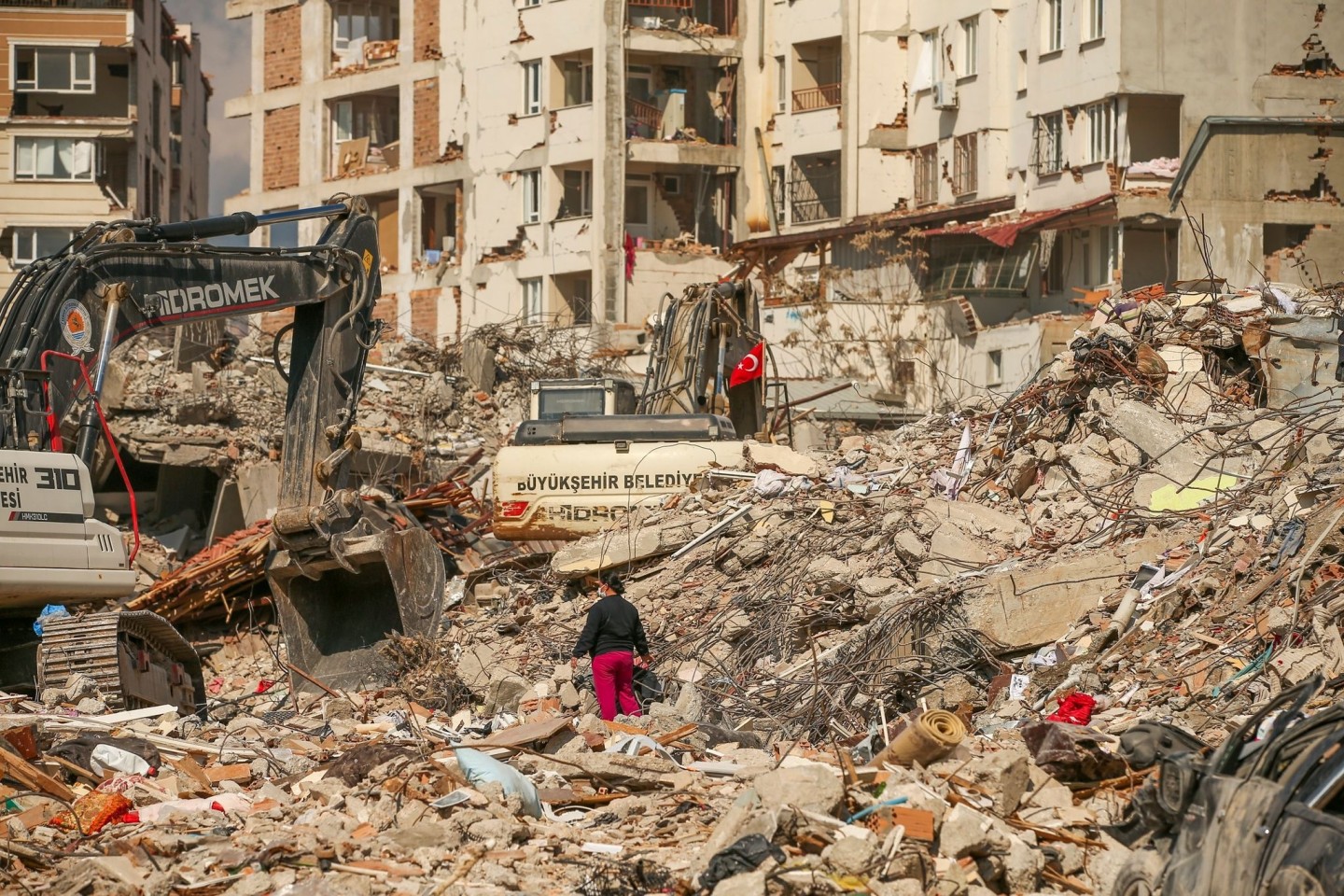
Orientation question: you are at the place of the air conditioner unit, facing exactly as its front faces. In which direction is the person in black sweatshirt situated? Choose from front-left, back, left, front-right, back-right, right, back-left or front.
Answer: front-left

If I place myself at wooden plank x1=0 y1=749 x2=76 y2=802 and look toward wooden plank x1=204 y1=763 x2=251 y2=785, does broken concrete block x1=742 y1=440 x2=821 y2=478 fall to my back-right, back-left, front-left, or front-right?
front-left

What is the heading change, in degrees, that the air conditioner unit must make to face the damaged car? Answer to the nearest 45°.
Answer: approximately 45° to its left

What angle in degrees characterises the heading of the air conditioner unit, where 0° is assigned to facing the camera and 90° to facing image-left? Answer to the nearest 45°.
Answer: approximately 45°

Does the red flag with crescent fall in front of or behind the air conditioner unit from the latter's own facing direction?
in front

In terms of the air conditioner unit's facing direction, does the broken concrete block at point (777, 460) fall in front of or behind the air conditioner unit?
in front

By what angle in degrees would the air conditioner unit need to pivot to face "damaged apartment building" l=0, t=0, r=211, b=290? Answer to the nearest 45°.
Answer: approximately 45° to its right

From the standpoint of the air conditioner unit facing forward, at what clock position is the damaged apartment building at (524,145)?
The damaged apartment building is roughly at 2 o'clock from the air conditioner unit.

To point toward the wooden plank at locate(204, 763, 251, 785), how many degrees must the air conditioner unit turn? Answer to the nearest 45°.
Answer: approximately 45° to its left
